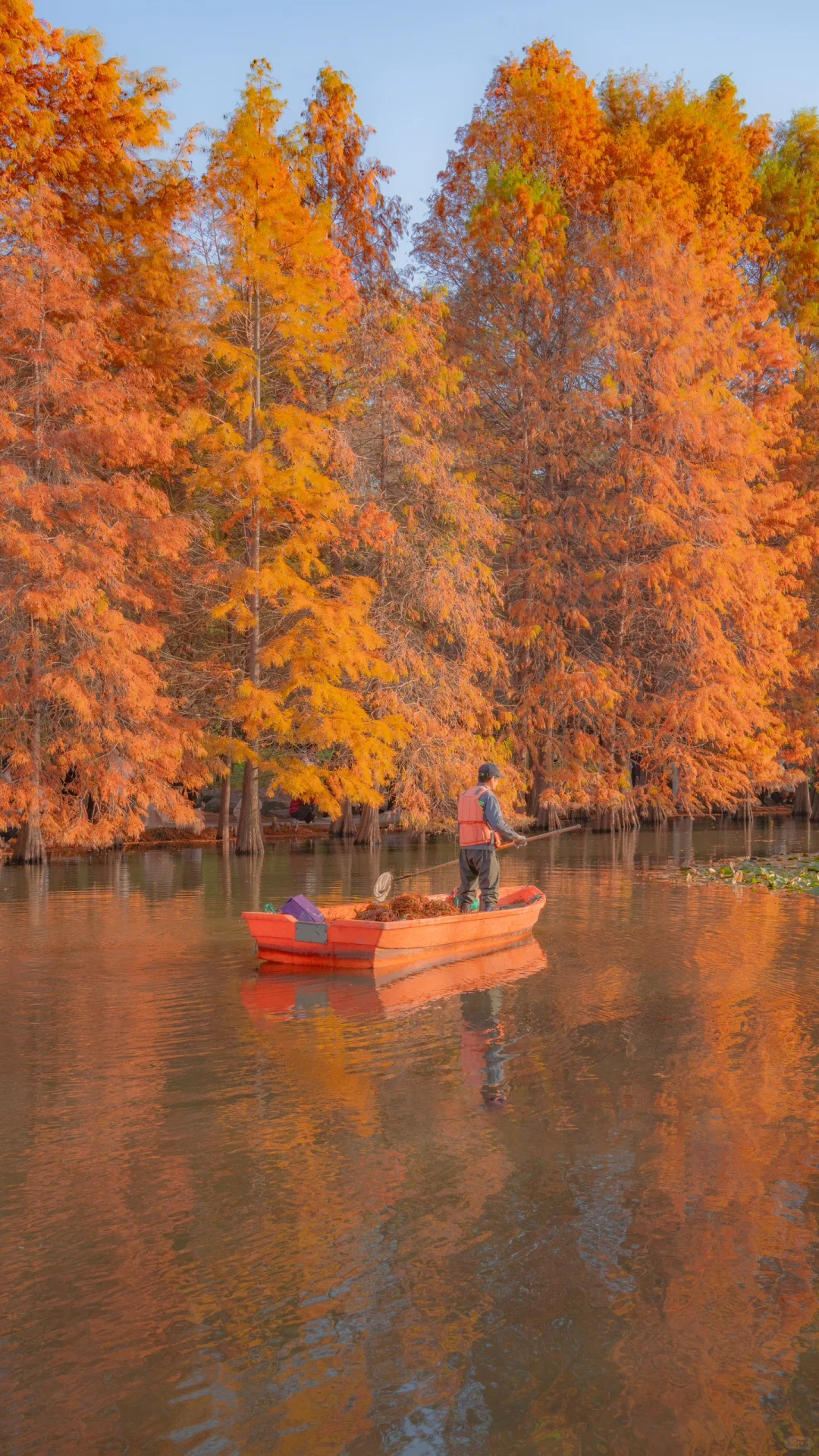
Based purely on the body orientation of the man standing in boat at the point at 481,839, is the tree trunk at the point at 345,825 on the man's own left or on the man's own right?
on the man's own left

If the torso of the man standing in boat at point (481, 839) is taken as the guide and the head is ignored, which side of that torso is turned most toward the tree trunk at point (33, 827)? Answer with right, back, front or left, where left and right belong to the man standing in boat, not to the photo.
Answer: left

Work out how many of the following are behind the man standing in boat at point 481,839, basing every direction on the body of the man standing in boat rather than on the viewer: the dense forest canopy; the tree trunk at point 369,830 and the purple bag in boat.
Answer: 1

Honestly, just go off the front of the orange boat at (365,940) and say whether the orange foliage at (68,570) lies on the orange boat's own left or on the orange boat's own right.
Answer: on the orange boat's own left

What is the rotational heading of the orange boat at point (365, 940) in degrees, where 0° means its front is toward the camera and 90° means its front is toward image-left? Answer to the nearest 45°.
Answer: approximately 225°

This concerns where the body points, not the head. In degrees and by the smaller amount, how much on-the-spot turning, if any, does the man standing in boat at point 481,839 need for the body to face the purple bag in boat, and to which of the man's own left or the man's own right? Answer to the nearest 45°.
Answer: approximately 180°

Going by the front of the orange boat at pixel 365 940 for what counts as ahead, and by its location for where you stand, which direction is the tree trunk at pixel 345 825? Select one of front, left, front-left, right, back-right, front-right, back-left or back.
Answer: front-left

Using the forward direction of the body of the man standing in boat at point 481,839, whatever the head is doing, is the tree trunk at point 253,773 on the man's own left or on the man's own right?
on the man's own left

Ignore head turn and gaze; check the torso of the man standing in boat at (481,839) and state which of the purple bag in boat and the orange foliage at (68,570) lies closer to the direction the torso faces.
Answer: the orange foliage

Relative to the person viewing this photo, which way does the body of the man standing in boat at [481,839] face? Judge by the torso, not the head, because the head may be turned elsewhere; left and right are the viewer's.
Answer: facing away from the viewer and to the right of the viewer
